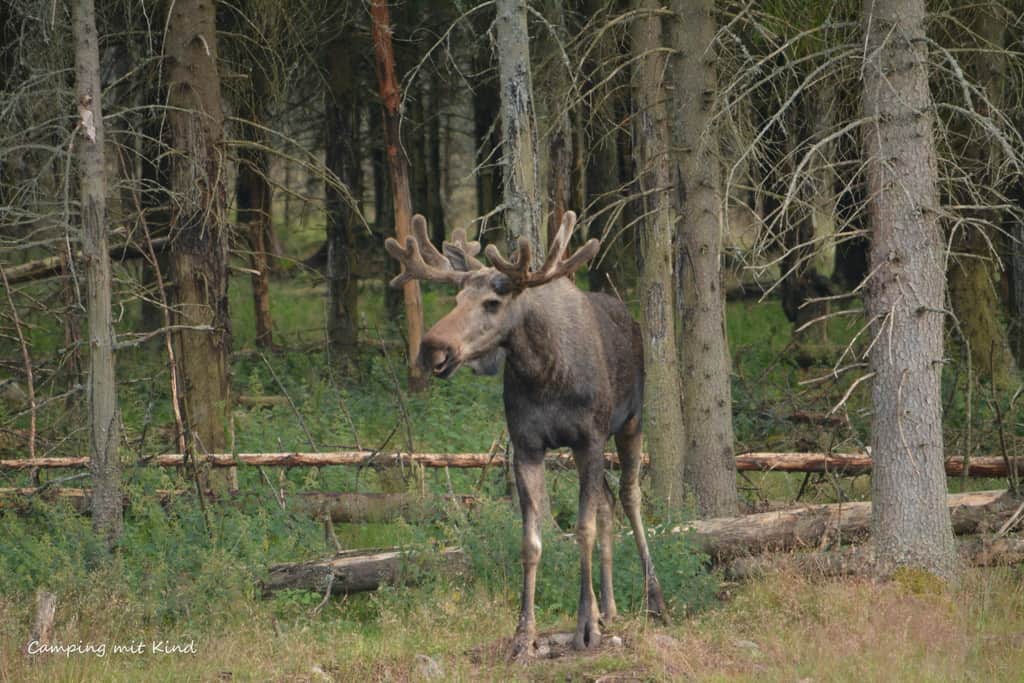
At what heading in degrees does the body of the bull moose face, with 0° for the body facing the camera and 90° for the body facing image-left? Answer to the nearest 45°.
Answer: approximately 45°

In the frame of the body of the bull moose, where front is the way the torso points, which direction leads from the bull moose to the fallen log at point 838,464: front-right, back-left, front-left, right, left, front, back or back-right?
back

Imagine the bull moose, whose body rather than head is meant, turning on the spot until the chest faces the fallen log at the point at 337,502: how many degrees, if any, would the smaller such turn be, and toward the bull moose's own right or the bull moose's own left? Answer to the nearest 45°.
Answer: approximately 90° to the bull moose's own right

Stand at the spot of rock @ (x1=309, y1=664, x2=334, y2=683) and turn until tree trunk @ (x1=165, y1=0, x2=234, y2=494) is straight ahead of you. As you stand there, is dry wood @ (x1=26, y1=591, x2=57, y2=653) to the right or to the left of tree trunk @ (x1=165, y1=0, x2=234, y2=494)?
left

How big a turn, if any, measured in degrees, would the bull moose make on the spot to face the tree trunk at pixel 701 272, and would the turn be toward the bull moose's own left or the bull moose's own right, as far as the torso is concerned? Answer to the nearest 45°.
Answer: approximately 180°

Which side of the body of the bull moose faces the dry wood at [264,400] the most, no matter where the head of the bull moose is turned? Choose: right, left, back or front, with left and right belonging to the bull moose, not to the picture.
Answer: right

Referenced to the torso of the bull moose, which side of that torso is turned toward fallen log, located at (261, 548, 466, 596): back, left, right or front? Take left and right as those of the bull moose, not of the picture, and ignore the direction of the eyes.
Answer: right

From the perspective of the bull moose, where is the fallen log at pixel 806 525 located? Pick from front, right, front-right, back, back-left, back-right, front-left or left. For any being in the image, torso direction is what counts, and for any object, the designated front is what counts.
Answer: back
